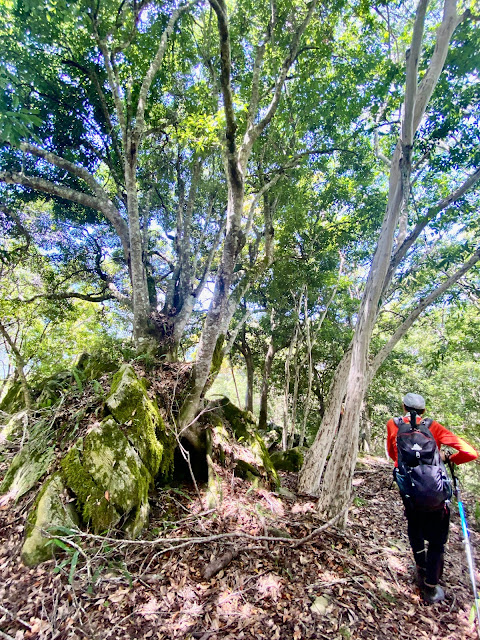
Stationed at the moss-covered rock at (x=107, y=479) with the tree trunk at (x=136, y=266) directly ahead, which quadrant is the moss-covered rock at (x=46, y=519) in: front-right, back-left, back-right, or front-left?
back-left

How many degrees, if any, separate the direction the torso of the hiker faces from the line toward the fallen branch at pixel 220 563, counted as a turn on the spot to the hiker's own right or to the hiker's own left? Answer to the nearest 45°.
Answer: approximately 135° to the hiker's own left

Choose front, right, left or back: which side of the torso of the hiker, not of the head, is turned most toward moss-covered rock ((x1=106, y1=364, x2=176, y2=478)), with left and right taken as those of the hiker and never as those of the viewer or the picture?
left

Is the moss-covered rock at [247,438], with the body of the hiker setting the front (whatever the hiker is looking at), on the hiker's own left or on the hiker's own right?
on the hiker's own left

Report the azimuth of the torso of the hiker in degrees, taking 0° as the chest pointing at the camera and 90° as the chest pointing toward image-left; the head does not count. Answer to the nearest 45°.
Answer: approximately 180°

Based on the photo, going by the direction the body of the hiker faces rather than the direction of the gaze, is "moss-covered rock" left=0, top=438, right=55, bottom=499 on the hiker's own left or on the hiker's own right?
on the hiker's own left

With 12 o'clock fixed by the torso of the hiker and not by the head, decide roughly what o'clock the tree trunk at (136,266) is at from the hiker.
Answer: The tree trunk is roughly at 9 o'clock from the hiker.

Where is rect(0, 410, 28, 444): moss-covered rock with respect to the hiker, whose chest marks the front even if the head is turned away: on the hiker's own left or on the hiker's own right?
on the hiker's own left
